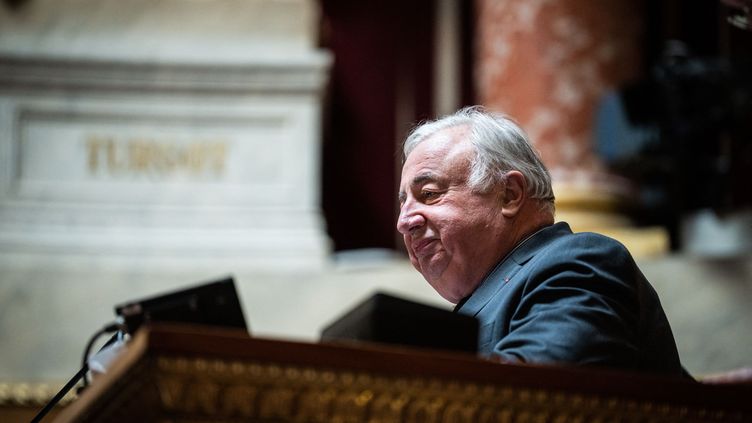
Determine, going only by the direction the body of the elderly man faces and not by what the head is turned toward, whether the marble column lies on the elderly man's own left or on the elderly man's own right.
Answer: on the elderly man's own right

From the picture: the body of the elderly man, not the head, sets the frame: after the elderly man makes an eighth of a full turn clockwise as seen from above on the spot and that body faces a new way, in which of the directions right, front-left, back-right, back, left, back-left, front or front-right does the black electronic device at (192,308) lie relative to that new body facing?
left

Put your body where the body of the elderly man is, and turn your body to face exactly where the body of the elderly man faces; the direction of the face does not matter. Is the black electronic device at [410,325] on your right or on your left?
on your left

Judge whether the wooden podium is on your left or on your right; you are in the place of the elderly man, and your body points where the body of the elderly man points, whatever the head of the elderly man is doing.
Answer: on your left

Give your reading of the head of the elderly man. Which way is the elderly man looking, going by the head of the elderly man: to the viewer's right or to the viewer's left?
to the viewer's left

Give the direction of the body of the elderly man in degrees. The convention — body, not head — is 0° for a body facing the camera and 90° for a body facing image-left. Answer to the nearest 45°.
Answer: approximately 90°
